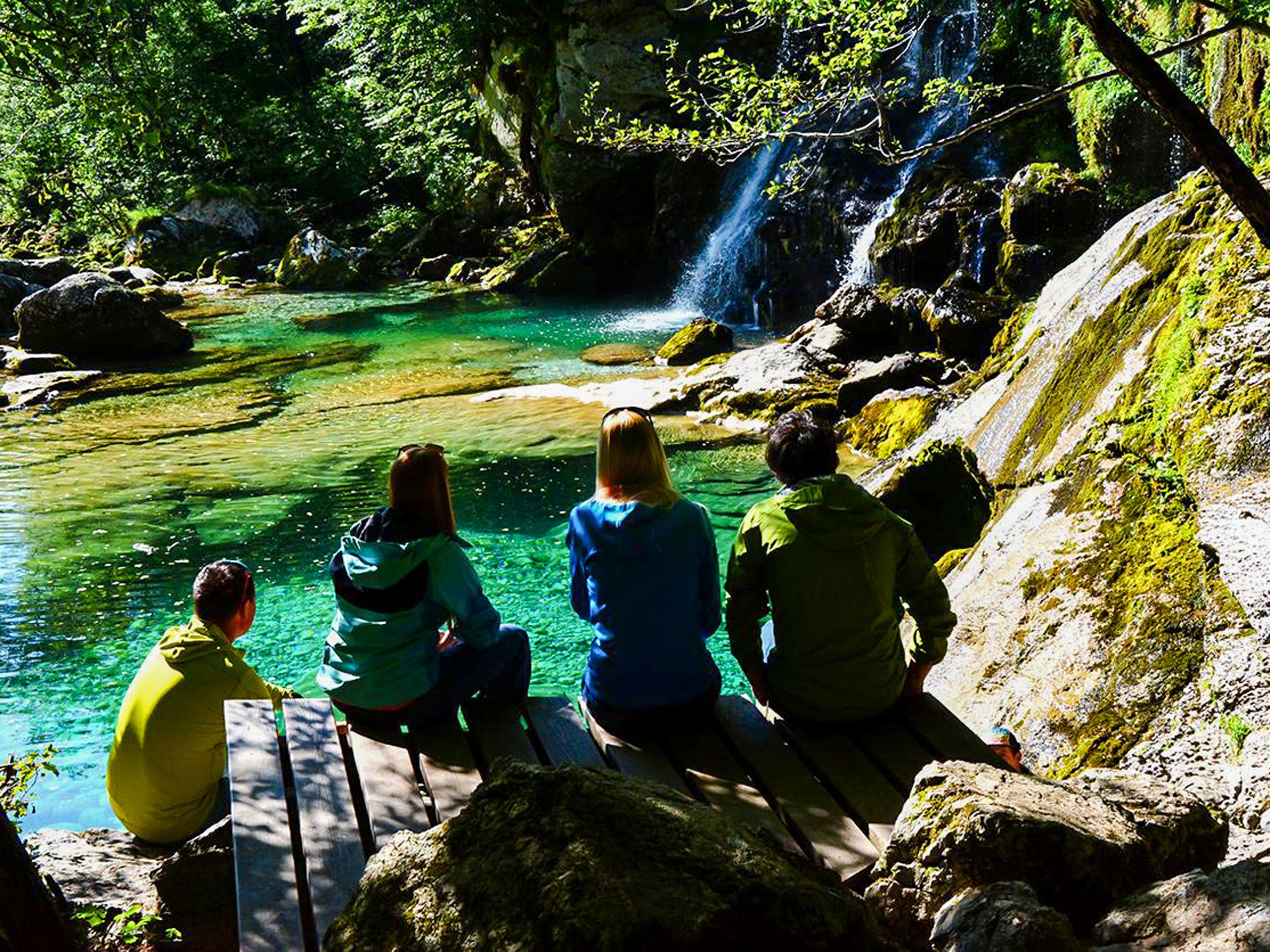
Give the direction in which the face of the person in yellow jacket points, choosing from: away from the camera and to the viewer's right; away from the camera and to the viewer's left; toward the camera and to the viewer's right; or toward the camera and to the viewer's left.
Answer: away from the camera and to the viewer's right

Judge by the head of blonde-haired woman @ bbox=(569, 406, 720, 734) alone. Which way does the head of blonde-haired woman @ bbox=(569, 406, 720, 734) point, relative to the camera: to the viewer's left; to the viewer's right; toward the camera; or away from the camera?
away from the camera

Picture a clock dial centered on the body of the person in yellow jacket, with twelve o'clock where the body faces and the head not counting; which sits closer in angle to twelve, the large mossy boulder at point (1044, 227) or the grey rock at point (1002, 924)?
the large mossy boulder

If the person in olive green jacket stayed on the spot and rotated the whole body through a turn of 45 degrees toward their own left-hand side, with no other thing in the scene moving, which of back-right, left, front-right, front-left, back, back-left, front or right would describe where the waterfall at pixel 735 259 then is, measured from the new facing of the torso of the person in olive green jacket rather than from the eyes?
front-right

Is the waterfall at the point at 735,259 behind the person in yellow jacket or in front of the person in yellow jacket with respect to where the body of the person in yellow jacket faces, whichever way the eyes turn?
in front

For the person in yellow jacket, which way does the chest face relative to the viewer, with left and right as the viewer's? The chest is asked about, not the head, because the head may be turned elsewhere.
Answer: facing away from the viewer and to the right of the viewer

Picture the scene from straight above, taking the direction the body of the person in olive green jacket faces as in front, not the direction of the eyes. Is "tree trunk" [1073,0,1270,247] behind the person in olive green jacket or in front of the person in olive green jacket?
in front

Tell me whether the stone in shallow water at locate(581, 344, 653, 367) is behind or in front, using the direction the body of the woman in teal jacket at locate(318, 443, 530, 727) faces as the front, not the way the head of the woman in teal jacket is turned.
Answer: in front

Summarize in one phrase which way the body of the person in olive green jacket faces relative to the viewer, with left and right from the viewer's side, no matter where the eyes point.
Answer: facing away from the viewer

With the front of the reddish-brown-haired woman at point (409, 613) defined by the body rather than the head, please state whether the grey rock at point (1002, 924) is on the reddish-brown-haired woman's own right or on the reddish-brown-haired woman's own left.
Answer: on the reddish-brown-haired woman's own right

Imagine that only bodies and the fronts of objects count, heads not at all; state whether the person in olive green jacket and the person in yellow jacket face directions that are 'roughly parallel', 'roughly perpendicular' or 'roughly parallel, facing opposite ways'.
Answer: roughly parallel

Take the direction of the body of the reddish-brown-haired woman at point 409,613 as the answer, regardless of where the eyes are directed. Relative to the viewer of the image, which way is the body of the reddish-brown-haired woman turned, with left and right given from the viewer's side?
facing away from the viewer and to the right of the viewer

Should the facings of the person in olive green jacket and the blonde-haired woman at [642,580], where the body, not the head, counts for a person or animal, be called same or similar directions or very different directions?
same or similar directions

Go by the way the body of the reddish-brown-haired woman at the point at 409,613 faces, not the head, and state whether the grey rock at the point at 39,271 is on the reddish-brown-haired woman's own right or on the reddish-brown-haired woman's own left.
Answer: on the reddish-brown-haired woman's own left

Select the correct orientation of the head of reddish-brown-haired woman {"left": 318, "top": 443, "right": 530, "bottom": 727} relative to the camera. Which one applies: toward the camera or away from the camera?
away from the camera

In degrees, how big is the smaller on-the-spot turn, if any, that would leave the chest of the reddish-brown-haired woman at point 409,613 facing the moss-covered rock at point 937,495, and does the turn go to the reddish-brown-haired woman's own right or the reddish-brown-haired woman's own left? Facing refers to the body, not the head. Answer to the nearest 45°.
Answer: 0° — they already face it

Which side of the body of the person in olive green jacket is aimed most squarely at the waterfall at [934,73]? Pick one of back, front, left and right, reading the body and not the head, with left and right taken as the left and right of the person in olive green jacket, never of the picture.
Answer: front

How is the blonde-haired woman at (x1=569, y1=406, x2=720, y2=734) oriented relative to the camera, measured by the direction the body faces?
away from the camera

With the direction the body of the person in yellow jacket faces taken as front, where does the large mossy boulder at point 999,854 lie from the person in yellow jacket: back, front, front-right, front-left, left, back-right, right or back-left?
right
